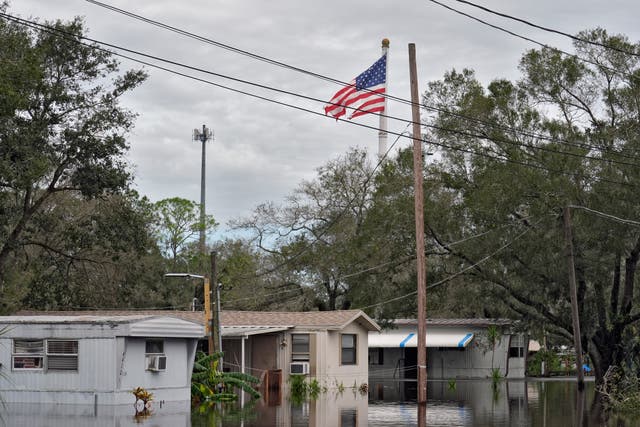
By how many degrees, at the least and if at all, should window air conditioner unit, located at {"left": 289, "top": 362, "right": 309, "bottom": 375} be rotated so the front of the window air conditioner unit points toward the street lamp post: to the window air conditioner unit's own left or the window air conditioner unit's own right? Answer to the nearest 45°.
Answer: approximately 45° to the window air conditioner unit's own right

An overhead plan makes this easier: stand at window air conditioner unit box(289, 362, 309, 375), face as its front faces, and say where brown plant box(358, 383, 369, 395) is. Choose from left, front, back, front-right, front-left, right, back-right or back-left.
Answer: back-left

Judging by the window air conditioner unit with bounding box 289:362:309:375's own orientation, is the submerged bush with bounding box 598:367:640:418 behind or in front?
in front

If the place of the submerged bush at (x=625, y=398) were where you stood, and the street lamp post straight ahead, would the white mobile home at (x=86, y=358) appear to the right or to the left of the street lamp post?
left

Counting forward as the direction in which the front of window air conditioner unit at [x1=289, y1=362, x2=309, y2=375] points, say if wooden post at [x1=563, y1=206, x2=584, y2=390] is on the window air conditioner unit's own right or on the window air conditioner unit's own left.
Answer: on the window air conditioner unit's own left

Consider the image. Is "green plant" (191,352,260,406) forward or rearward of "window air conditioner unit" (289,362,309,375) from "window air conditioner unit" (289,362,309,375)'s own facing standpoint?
forward

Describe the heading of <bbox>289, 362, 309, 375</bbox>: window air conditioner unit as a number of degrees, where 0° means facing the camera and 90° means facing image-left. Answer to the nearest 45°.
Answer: approximately 0°
